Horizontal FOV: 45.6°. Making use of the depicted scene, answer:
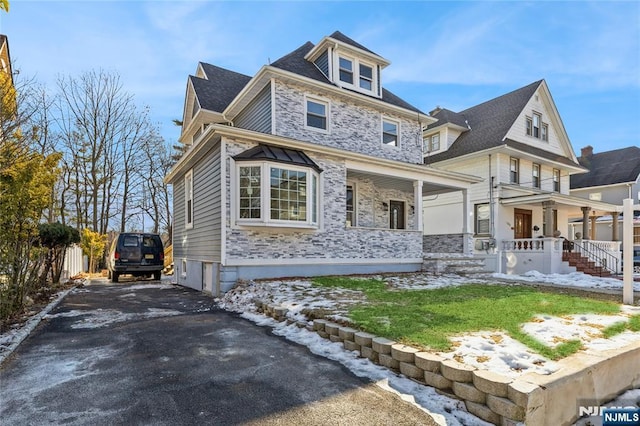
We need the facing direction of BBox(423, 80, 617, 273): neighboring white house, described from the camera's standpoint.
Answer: facing the viewer and to the right of the viewer

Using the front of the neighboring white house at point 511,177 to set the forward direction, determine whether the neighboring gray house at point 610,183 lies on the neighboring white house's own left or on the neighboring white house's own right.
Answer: on the neighboring white house's own left

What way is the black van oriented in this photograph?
away from the camera

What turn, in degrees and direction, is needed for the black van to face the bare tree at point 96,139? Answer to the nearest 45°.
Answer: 0° — it already faces it

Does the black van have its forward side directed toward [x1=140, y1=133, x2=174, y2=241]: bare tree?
yes

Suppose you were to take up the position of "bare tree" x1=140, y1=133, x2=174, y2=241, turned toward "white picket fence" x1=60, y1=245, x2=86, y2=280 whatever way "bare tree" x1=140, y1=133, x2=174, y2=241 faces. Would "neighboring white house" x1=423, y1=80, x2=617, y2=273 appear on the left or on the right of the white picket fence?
left

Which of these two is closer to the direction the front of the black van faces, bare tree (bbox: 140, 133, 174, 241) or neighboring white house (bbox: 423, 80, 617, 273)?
the bare tree

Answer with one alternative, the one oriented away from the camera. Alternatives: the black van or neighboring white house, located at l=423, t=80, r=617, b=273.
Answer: the black van

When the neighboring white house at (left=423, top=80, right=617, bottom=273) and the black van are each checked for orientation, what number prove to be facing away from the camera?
1

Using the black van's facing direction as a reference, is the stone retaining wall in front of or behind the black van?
behind

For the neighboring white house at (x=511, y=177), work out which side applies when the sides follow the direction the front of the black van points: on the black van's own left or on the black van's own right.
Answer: on the black van's own right

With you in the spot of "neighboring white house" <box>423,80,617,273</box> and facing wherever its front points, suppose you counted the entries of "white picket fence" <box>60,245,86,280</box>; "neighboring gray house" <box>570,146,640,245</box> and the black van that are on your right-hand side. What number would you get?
2

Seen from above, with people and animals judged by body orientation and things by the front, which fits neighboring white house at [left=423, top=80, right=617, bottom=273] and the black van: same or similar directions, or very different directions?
very different directions
